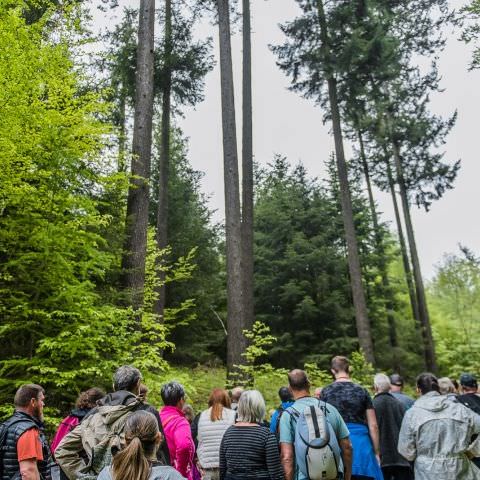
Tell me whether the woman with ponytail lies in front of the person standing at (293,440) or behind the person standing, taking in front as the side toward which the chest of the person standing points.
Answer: behind

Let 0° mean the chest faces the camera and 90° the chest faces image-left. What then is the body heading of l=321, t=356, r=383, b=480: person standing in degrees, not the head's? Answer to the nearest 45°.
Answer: approximately 180°

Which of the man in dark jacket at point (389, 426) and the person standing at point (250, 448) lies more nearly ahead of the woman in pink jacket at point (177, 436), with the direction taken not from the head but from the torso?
the man in dark jacket

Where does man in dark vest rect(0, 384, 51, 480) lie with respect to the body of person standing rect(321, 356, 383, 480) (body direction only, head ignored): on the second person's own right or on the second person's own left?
on the second person's own left

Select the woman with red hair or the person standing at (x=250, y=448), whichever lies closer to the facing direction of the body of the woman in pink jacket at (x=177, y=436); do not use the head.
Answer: the woman with red hair

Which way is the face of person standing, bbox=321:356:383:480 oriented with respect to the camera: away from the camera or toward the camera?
away from the camera

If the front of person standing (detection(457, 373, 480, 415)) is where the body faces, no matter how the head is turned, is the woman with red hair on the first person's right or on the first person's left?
on the first person's left

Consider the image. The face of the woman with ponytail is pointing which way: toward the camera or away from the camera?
away from the camera

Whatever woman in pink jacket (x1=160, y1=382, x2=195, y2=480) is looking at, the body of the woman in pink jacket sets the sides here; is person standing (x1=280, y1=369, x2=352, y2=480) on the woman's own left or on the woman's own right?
on the woman's own right

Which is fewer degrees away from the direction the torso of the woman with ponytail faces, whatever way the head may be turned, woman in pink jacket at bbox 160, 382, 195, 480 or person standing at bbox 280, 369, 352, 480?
the woman in pink jacket

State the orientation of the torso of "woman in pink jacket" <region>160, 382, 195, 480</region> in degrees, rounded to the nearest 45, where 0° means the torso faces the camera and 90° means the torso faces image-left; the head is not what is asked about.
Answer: approximately 225°

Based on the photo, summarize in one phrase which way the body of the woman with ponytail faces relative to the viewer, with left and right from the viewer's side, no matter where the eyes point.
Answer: facing away from the viewer

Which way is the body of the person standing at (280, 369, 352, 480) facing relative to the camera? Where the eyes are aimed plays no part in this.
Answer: away from the camera

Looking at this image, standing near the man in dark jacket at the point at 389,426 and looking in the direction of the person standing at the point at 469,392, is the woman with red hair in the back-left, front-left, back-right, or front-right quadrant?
back-right
